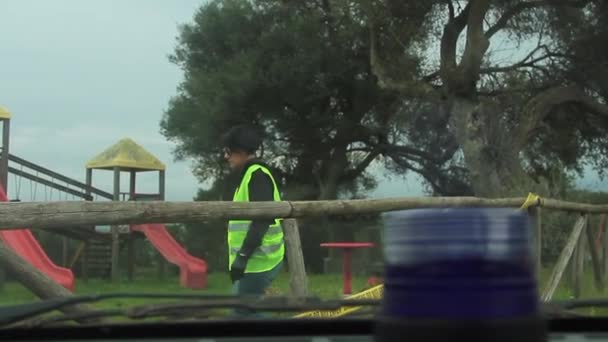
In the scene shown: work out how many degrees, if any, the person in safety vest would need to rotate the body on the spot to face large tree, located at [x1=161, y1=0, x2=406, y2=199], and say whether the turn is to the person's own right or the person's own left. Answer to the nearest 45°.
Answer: approximately 90° to the person's own right

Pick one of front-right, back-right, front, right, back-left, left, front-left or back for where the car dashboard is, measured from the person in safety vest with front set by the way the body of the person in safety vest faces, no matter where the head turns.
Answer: left

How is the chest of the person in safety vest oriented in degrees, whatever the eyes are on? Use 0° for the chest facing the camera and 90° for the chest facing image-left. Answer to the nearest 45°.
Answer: approximately 90°

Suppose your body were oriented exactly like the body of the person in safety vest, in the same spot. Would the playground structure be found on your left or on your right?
on your right

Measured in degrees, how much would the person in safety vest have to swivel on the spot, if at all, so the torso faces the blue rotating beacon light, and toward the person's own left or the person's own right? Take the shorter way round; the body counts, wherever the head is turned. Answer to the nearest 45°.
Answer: approximately 90° to the person's own left

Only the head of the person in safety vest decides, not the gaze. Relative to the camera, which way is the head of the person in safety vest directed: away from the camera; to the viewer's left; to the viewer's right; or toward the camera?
to the viewer's left
